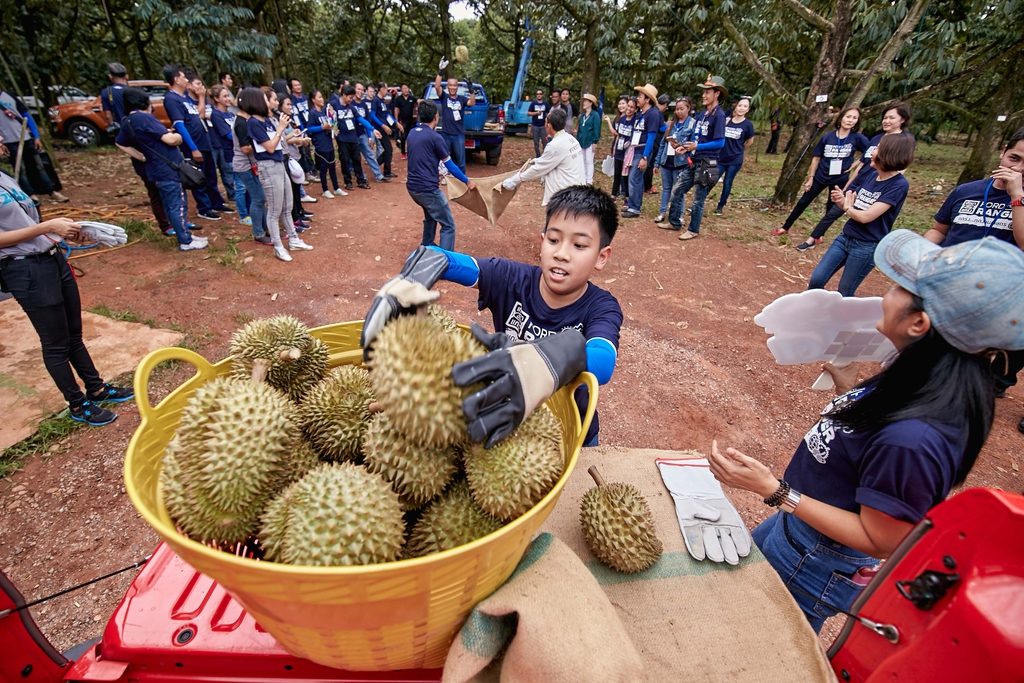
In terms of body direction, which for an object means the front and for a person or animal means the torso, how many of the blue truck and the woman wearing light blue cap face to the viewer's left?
1

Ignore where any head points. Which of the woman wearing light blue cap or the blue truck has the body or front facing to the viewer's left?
the woman wearing light blue cap

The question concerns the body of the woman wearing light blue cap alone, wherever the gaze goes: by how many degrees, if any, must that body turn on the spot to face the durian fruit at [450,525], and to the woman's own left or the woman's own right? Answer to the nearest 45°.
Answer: approximately 45° to the woman's own left

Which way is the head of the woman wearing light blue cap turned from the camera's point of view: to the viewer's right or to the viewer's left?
to the viewer's left

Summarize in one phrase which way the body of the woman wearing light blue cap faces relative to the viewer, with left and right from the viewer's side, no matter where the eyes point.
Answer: facing to the left of the viewer

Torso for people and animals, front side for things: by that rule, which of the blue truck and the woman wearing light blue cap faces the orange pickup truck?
the woman wearing light blue cap
